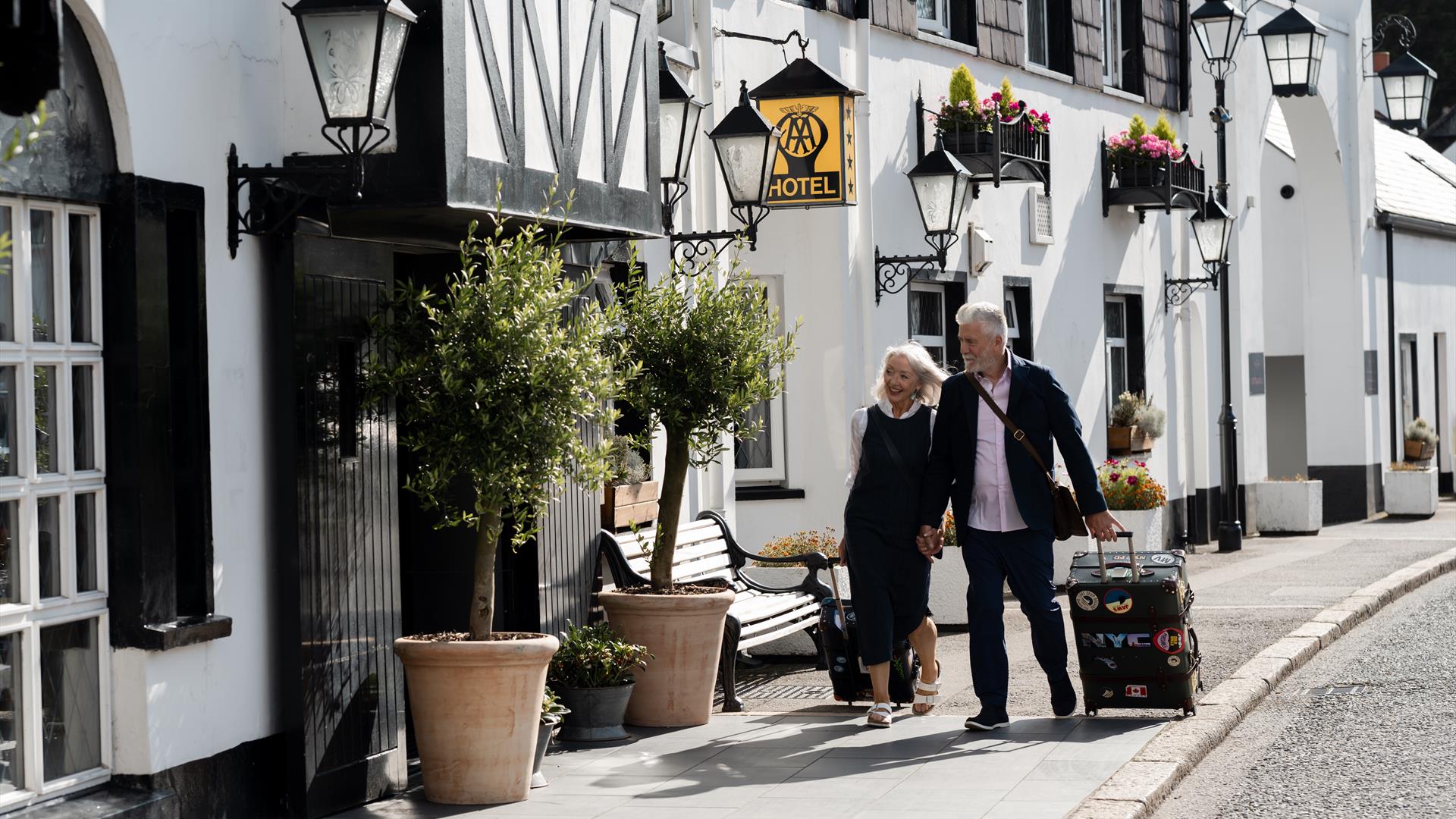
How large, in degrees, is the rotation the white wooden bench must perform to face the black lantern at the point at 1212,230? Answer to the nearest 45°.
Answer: approximately 90° to its left

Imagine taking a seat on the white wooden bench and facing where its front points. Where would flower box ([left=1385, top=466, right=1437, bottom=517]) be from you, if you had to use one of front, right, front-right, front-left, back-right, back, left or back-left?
left

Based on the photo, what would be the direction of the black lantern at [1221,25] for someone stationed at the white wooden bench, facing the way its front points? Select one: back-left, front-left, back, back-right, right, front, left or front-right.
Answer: left

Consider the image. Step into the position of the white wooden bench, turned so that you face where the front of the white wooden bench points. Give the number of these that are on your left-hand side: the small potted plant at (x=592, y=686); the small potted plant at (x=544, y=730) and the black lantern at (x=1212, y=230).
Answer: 1

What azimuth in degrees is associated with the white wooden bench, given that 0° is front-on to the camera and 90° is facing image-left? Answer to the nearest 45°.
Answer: approximately 315°

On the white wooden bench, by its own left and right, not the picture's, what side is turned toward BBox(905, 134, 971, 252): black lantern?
left

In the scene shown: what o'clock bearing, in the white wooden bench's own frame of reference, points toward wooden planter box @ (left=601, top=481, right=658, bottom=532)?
The wooden planter box is roughly at 7 o'clock from the white wooden bench.

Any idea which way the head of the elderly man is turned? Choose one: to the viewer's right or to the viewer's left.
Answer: to the viewer's left

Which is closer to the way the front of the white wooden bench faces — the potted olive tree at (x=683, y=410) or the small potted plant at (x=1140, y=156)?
the potted olive tree

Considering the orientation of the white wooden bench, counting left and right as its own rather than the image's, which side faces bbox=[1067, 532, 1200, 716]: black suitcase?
front
